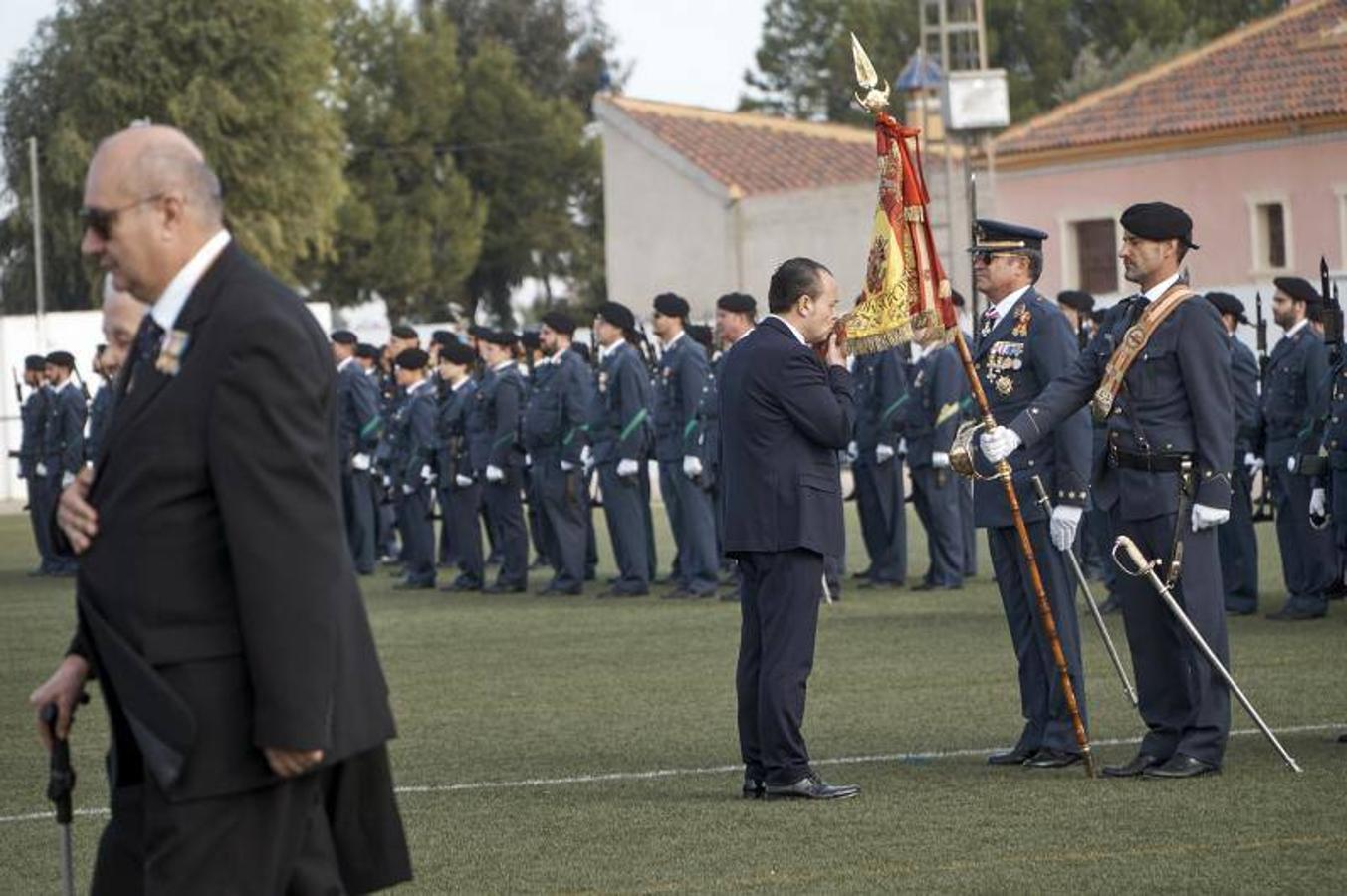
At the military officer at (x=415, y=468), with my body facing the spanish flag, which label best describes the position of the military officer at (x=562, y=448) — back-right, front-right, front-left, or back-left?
front-left

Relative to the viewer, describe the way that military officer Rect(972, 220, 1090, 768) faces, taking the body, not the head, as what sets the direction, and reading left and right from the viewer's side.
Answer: facing the viewer and to the left of the viewer

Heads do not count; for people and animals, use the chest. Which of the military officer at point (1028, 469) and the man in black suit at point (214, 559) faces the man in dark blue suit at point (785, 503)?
the military officer

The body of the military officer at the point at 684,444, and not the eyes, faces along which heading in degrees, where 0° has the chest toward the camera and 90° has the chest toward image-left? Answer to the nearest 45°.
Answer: approximately 45°

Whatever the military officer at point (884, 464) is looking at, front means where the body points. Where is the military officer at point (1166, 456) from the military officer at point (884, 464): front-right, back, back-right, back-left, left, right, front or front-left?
front-left

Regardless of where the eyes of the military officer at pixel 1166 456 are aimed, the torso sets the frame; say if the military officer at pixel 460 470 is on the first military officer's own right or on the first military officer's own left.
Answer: on the first military officer's own right

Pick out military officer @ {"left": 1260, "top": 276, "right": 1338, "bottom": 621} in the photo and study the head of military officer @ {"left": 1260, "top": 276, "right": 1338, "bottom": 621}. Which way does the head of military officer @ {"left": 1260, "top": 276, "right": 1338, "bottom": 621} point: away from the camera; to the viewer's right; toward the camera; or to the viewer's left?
to the viewer's left

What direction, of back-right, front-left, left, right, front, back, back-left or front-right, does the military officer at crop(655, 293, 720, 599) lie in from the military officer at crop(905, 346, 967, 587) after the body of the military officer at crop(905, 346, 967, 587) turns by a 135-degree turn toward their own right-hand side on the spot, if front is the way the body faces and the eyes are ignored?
left
